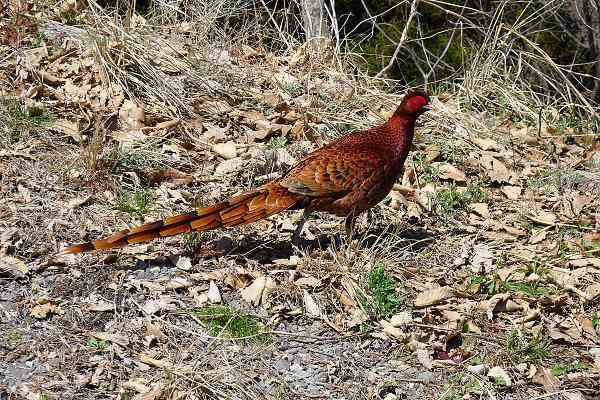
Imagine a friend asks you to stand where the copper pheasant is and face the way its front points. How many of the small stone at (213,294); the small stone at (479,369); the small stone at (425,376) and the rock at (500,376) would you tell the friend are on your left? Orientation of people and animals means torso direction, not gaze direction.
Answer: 0

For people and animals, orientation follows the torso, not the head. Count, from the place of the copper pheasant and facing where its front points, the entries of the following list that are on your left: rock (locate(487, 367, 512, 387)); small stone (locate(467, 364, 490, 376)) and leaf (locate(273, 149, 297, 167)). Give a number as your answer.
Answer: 1

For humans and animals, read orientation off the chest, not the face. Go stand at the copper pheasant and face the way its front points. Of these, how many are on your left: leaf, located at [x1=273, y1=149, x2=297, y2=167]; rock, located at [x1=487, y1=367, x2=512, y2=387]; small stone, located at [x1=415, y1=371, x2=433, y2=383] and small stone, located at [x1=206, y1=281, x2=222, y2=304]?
1

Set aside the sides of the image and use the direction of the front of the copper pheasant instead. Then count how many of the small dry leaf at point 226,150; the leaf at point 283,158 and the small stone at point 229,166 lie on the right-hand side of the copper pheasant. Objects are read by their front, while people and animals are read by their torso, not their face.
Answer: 0

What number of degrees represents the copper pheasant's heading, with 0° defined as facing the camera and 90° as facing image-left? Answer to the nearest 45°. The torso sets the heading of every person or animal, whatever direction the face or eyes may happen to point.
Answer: approximately 270°

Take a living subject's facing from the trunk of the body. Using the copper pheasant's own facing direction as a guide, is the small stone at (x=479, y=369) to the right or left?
on its right

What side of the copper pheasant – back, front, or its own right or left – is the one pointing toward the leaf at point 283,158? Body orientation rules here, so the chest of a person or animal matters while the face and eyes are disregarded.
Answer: left

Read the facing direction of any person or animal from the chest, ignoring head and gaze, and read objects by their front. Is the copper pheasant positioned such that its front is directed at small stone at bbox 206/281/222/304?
no

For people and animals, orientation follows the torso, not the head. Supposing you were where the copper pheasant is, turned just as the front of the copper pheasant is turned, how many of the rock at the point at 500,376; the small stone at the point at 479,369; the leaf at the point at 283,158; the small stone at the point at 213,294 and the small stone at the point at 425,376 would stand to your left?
1

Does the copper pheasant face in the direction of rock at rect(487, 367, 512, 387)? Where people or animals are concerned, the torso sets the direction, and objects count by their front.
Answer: no

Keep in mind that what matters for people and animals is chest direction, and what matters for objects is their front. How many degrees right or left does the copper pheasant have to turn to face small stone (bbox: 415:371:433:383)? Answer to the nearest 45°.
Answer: approximately 90° to its right

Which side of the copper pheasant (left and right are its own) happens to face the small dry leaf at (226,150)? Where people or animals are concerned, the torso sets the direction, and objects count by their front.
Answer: left

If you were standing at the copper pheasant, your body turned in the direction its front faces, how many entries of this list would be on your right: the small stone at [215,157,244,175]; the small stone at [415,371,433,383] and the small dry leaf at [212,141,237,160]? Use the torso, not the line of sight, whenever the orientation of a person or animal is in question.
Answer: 1

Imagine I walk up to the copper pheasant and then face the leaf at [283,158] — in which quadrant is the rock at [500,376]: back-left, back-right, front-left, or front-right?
back-right

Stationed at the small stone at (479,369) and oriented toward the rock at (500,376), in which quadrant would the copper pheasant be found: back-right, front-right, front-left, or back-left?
back-left
